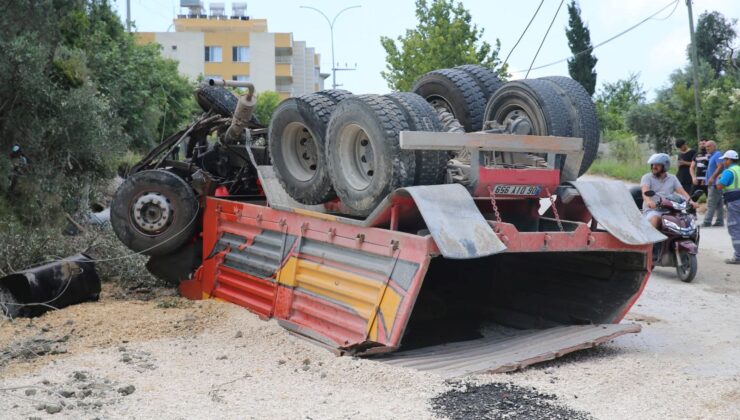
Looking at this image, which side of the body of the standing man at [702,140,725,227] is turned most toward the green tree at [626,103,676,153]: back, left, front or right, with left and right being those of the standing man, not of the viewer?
right

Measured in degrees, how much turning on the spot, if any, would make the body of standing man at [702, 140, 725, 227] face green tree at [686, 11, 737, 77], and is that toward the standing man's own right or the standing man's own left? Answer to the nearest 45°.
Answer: approximately 90° to the standing man's own right

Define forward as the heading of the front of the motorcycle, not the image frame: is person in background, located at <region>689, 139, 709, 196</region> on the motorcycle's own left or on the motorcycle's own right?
on the motorcycle's own left

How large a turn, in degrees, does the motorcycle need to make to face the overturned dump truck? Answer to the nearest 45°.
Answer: approximately 90° to its right

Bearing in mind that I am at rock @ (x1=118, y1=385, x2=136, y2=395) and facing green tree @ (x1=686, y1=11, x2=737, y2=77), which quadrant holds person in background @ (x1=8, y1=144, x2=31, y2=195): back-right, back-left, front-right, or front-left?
front-left

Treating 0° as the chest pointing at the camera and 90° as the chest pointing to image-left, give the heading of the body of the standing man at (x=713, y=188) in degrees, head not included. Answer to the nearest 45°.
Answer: approximately 90°

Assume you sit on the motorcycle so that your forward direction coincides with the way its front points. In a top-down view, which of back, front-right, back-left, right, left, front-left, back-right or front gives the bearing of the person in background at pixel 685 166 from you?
back-left

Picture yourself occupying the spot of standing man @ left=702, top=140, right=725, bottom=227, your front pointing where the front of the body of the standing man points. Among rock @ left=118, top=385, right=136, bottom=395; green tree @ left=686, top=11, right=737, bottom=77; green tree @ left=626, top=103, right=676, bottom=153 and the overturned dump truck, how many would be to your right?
2

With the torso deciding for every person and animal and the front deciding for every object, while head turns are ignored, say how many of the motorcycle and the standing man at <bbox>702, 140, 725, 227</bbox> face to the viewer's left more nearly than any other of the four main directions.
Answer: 1

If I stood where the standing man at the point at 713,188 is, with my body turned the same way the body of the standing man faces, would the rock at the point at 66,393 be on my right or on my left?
on my left
